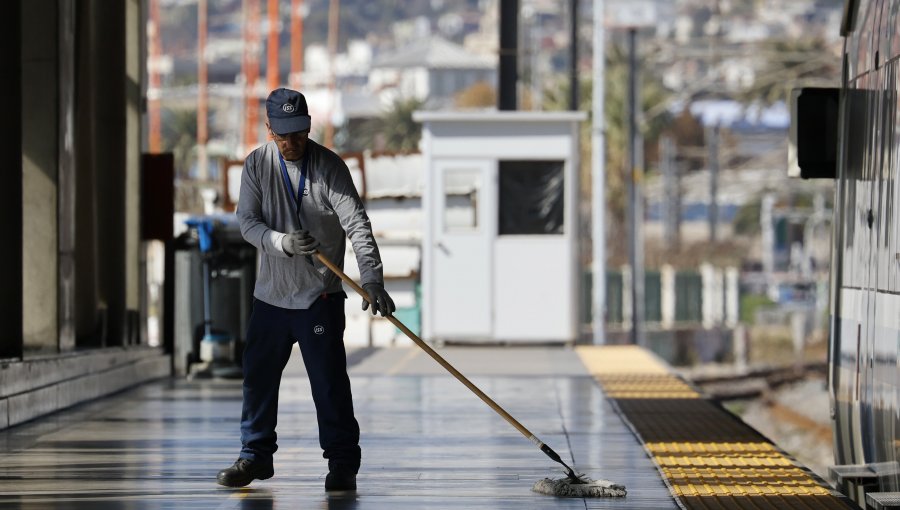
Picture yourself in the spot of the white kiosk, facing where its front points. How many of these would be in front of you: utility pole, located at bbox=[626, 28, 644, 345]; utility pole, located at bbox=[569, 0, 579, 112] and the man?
1

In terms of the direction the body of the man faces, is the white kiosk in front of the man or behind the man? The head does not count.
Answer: behind

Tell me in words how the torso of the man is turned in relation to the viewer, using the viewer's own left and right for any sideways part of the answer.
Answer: facing the viewer

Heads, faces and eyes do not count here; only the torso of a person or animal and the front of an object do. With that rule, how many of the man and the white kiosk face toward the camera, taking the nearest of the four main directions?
2

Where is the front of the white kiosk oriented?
toward the camera

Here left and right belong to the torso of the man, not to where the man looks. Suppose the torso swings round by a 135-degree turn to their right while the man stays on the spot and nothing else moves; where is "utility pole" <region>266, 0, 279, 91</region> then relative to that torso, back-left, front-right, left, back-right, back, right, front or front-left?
front-right

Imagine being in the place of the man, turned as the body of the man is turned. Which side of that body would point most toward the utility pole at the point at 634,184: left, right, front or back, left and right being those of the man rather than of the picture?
back

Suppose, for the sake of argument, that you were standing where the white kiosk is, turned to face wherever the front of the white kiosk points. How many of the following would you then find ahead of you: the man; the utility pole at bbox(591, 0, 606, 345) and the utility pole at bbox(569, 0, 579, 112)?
1
